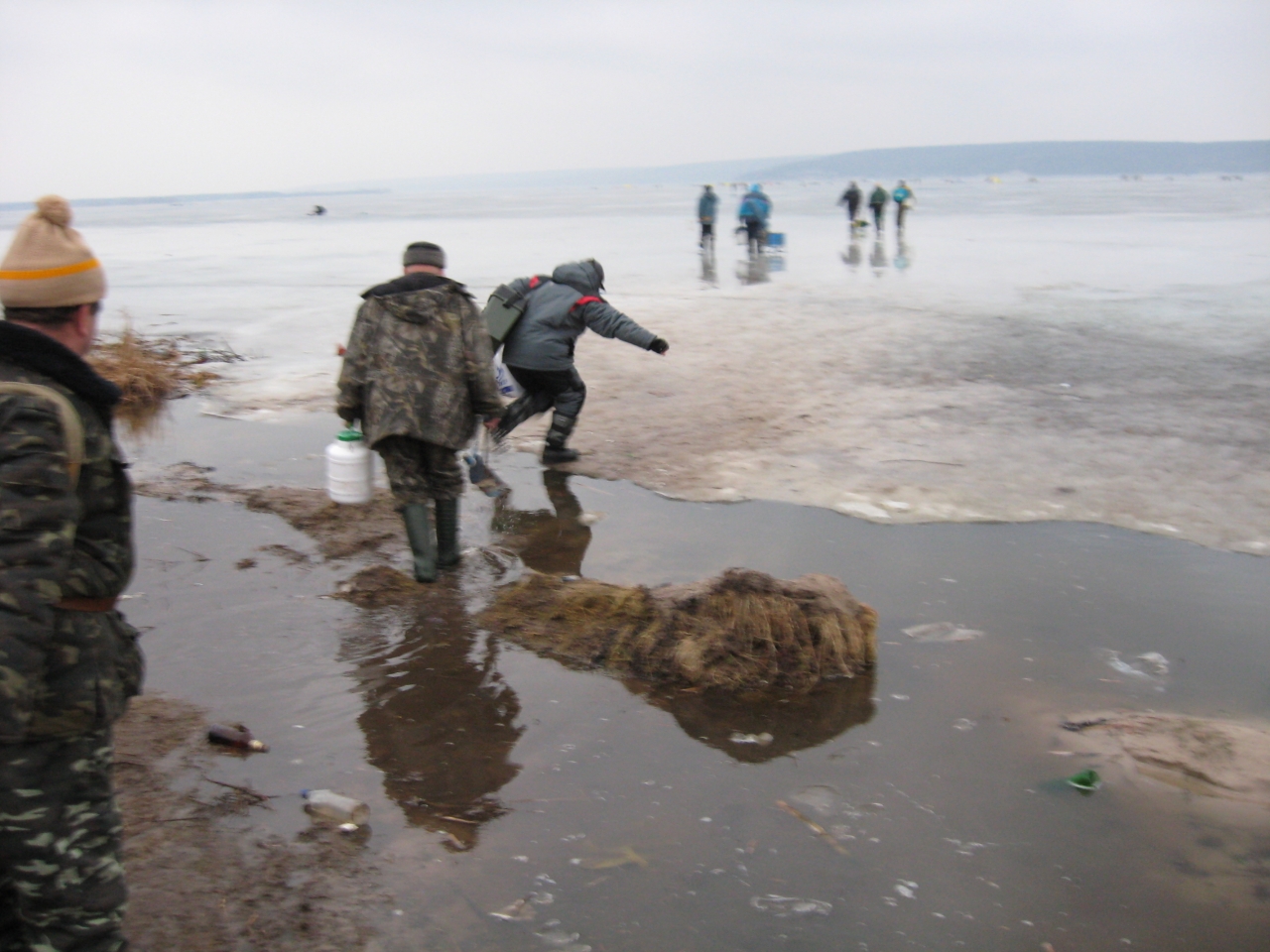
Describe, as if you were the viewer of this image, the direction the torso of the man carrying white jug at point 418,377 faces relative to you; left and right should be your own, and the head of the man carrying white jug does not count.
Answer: facing away from the viewer

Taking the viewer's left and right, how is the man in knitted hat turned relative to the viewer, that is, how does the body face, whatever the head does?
facing away from the viewer and to the right of the viewer

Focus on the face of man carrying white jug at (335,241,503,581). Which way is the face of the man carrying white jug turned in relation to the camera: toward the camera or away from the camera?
away from the camera

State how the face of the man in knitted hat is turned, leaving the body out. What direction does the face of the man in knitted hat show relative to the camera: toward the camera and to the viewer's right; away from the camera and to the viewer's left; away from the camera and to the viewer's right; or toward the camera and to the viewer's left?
away from the camera and to the viewer's right

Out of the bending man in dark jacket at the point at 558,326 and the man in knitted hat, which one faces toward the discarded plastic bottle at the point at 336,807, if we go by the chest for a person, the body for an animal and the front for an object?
the man in knitted hat

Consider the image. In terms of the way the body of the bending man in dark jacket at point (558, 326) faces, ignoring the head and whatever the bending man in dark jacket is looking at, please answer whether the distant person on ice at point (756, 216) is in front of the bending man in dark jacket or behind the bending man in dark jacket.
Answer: in front

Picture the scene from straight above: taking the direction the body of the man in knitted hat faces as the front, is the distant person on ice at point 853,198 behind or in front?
in front

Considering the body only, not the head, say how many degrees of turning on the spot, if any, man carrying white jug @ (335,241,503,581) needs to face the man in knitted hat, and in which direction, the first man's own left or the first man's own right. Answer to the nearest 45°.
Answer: approximately 180°

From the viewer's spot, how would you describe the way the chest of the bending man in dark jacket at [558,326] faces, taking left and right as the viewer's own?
facing away from the viewer and to the right of the viewer

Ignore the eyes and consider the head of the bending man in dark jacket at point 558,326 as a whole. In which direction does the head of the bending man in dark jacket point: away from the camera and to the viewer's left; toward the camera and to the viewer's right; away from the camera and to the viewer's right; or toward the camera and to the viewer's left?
away from the camera and to the viewer's right

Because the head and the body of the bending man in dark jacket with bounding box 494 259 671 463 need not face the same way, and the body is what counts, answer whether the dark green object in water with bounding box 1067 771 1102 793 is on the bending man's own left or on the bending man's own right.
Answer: on the bending man's own right

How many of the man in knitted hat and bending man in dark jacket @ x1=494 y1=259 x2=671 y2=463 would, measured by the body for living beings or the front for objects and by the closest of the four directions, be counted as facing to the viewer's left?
0

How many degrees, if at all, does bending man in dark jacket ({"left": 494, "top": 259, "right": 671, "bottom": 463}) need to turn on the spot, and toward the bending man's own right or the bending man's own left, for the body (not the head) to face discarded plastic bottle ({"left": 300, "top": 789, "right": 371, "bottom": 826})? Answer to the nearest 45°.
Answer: approximately 135° to the bending man's own right
